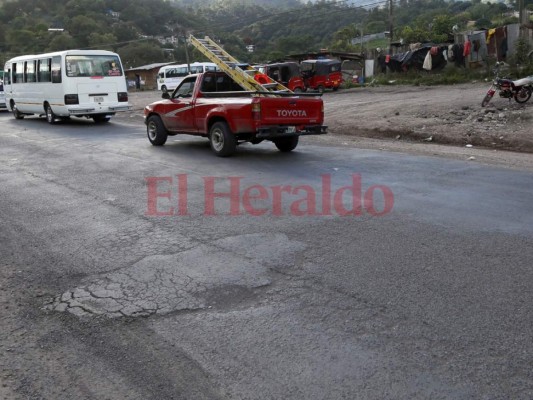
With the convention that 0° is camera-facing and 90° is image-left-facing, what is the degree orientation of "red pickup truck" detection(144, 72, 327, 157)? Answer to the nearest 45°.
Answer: approximately 135°

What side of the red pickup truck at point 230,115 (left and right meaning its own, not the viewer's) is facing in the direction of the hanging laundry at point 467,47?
right

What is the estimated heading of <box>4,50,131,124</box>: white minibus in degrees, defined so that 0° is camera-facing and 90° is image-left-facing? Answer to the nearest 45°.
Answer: approximately 135°

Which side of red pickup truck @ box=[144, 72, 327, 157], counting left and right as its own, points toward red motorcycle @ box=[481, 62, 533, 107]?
right

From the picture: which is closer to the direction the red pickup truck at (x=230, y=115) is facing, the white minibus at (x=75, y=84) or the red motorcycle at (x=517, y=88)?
the white minibus
